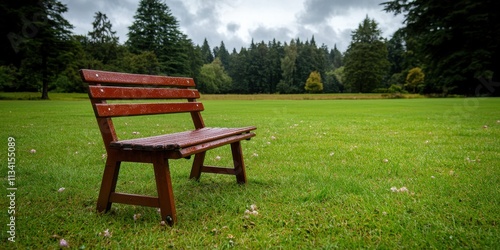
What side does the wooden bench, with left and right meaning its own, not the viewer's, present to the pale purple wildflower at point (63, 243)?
right

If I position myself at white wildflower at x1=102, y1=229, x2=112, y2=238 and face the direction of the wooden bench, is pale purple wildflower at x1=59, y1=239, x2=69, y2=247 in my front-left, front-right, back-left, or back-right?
back-left

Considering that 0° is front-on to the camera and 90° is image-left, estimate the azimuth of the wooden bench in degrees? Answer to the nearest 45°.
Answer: approximately 315°

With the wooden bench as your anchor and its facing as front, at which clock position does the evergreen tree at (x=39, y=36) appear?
The evergreen tree is roughly at 7 o'clock from the wooden bench.
